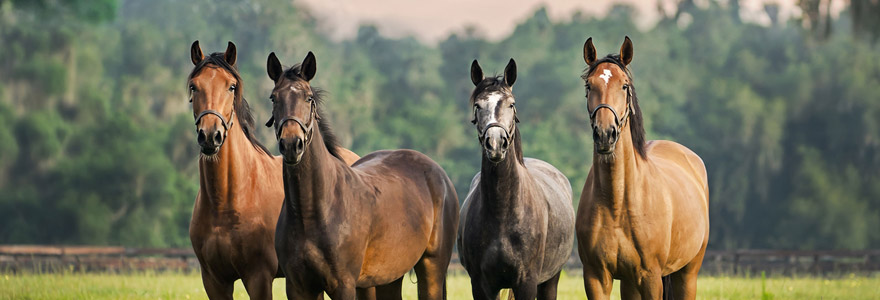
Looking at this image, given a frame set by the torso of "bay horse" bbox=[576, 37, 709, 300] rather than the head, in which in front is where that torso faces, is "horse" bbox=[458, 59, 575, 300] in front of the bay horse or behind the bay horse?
in front

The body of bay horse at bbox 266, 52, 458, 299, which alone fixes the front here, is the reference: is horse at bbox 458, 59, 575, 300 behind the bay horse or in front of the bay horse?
behind

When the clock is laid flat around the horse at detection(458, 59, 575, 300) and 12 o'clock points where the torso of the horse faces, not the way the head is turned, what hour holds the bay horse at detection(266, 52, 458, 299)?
The bay horse is roughly at 2 o'clock from the horse.

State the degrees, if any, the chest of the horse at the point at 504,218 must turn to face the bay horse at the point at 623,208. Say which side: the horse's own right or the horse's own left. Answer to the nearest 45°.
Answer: approximately 90° to the horse's own left

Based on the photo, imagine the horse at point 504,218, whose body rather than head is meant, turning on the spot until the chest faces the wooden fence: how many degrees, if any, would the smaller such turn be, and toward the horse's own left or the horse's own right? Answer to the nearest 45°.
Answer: approximately 135° to the horse's own right

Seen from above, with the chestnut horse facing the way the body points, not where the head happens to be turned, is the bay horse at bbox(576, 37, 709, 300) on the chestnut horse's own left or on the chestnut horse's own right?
on the chestnut horse's own left

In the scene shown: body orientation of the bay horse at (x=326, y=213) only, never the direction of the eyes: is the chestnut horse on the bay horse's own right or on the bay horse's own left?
on the bay horse's own right

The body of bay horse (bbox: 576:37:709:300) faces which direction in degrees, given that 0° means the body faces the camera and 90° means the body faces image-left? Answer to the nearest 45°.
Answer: approximately 45°

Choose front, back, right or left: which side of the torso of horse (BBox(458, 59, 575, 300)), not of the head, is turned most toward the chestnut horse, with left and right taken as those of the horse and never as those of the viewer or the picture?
right
